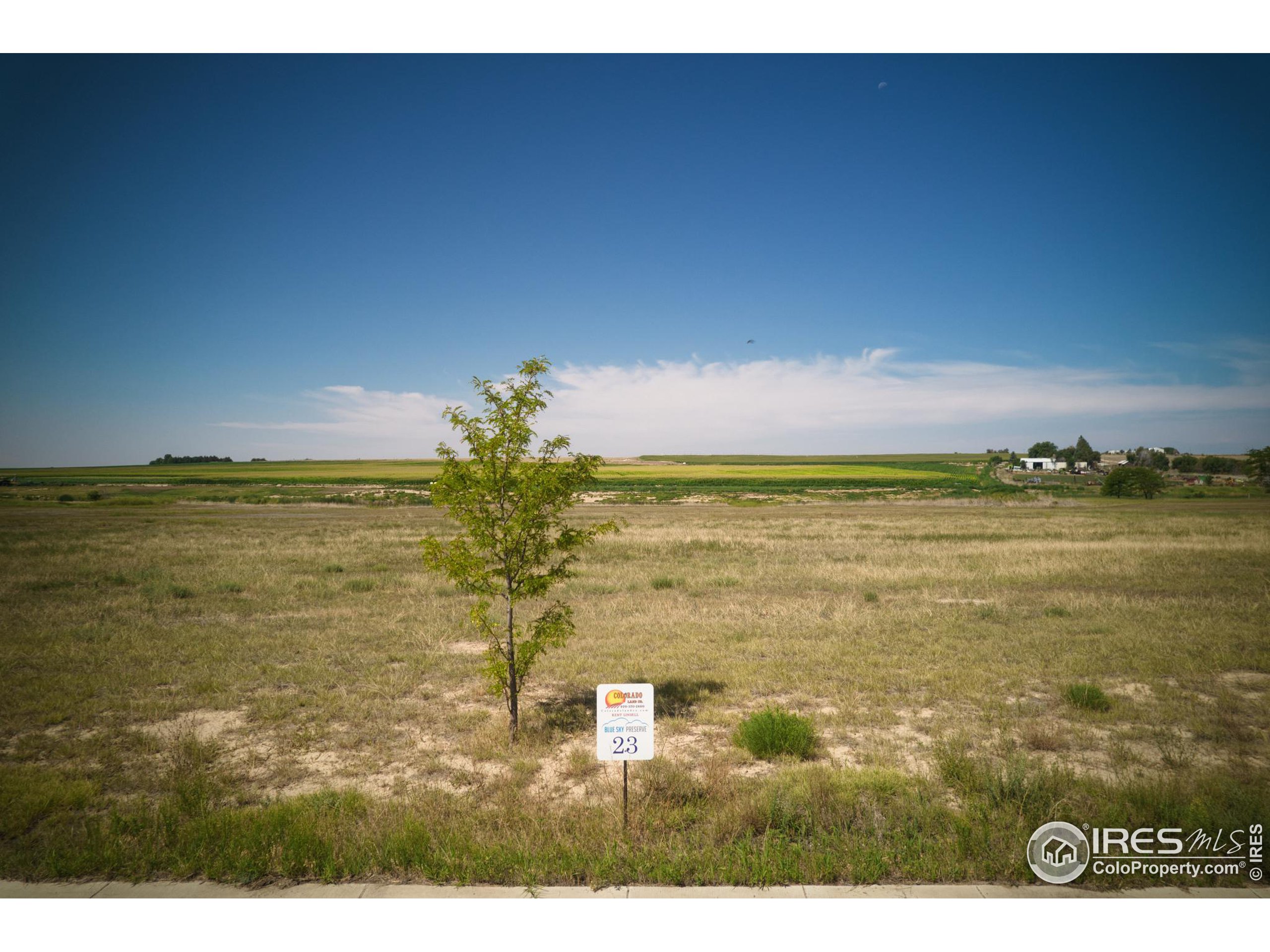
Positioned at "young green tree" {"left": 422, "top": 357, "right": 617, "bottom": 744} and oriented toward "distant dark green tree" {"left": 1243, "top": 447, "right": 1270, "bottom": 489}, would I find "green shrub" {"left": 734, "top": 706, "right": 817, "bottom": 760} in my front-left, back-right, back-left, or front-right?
front-right

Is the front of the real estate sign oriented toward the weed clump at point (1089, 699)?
no

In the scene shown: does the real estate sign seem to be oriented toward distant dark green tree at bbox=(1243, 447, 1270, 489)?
no

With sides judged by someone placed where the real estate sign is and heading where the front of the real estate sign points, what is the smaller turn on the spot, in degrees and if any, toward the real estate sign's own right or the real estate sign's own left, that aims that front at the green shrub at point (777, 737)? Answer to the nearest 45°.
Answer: approximately 135° to the real estate sign's own left

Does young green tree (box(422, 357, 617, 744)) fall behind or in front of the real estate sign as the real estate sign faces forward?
behind

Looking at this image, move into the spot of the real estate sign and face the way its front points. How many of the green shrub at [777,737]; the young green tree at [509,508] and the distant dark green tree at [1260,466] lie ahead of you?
0

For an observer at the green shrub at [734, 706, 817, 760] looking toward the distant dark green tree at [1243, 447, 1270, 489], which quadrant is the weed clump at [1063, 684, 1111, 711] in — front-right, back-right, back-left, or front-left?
front-right

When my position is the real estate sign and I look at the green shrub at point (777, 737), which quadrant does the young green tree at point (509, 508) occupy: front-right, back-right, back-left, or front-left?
front-left

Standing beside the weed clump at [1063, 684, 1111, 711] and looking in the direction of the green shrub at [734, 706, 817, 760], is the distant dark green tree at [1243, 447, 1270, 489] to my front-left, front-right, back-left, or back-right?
back-right

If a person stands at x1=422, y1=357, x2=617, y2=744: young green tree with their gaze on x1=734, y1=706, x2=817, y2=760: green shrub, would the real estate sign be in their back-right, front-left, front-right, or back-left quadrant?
front-right

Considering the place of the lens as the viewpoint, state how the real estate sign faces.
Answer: facing the viewer

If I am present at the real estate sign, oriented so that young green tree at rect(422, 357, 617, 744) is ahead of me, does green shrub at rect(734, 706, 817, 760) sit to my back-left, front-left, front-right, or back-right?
front-right
